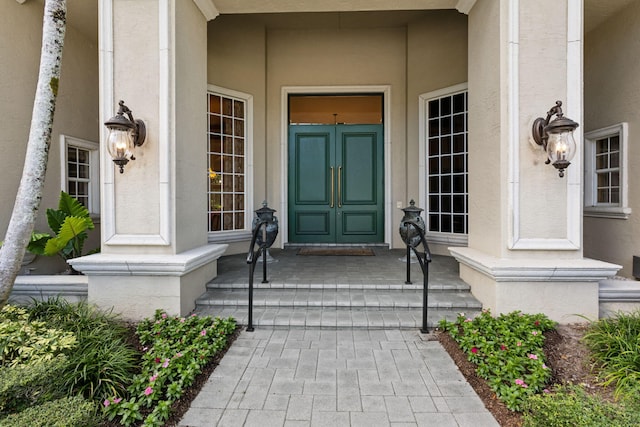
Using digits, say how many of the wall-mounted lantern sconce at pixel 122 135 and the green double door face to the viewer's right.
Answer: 0

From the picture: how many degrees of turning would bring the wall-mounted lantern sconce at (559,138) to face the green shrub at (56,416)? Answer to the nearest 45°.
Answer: approximately 90° to its right

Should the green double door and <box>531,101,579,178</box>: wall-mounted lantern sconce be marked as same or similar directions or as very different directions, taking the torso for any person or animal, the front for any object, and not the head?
same or similar directions

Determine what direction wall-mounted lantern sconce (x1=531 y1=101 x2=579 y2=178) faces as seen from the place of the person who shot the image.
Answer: facing the viewer and to the right of the viewer

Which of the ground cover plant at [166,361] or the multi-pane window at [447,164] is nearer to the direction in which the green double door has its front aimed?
the ground cover plant

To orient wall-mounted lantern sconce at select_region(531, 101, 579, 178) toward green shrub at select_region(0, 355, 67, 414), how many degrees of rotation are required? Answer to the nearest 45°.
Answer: approximately 90° to its right

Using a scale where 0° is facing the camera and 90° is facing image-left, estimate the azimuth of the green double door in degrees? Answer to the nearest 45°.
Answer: approximately 0°

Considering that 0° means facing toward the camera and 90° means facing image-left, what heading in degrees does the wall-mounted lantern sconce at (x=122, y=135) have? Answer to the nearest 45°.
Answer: approximately 45°

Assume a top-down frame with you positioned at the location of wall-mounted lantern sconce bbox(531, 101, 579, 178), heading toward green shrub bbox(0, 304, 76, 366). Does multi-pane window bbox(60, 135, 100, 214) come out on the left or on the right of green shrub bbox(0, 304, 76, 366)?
right

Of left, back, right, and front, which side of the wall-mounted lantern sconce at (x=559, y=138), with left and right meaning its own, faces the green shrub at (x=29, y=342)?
right

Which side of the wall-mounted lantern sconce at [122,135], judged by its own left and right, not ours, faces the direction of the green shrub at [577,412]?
left

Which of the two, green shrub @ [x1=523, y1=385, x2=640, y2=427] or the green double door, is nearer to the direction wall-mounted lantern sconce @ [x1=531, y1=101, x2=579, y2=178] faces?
the green shrub

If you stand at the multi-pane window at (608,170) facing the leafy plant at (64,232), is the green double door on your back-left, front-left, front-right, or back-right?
front-right
